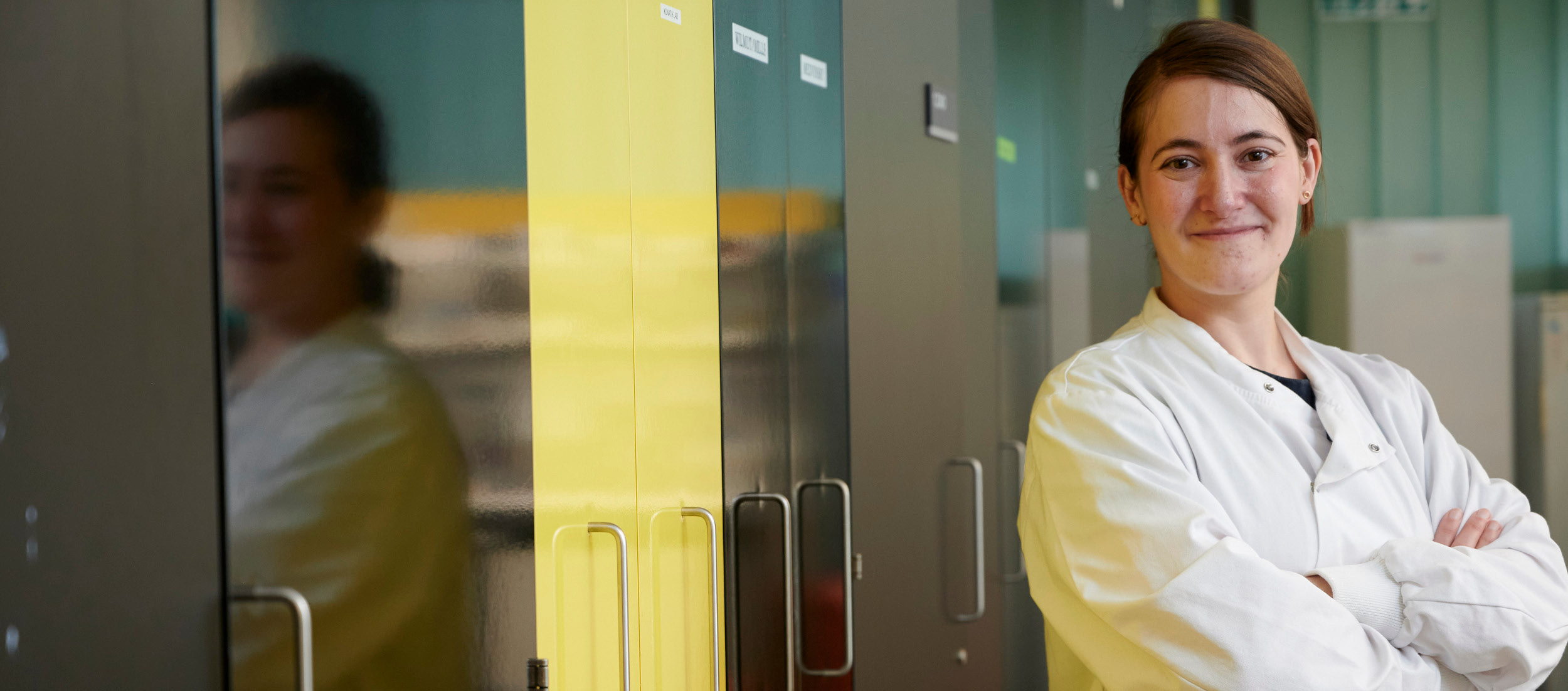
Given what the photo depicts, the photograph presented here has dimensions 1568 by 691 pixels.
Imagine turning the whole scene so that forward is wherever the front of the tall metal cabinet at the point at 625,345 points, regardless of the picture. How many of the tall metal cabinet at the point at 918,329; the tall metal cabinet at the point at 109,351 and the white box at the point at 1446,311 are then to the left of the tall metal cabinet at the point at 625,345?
2

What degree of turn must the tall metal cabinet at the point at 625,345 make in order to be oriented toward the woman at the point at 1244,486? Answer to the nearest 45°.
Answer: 0° — it already faces them

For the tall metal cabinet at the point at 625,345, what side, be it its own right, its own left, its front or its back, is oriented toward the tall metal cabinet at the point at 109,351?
right

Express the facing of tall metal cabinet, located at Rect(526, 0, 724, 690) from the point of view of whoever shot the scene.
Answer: facing the viewer and to the right of the viewer

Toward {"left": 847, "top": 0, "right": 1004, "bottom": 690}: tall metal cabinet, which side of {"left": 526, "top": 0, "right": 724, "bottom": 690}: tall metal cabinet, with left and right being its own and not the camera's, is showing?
left

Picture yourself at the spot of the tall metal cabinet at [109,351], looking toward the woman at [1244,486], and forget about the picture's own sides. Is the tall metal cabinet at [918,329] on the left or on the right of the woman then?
left

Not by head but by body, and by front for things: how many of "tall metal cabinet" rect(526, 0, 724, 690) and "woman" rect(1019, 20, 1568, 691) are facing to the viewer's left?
0

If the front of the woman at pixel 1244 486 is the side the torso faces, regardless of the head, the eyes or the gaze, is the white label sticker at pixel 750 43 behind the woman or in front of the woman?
behind

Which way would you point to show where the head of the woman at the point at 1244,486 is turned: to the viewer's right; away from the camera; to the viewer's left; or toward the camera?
toward the camera

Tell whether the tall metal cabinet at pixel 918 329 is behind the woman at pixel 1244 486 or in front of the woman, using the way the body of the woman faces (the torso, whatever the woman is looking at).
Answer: behind

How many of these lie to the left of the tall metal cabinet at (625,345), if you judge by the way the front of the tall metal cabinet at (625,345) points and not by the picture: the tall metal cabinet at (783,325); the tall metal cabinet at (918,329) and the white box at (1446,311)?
3

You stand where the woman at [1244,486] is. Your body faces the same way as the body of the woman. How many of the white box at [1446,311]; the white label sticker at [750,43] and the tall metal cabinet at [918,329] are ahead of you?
0

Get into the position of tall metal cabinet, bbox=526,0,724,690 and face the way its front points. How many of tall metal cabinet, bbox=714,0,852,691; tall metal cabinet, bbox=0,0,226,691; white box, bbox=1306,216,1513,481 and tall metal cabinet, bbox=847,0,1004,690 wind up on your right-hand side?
1

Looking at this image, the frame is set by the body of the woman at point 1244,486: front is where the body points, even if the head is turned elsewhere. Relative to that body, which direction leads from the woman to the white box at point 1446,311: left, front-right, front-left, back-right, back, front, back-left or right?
back-left
